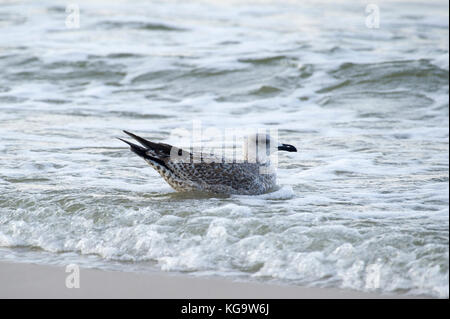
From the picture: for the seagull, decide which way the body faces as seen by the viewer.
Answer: to the viewer's right
